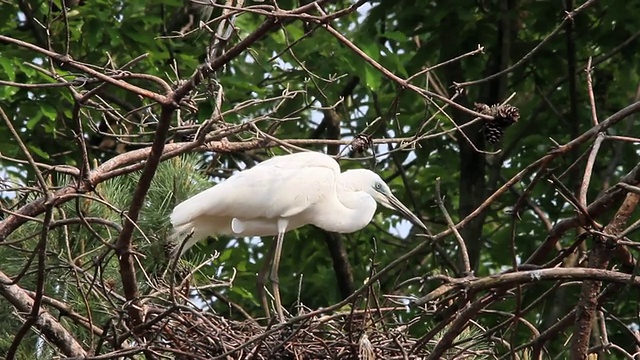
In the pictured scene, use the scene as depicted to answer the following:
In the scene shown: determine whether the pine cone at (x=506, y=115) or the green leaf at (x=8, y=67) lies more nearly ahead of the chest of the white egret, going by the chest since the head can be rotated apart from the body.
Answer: the pine cone

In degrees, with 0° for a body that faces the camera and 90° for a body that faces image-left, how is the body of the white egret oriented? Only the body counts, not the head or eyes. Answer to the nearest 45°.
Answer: approximately 270°

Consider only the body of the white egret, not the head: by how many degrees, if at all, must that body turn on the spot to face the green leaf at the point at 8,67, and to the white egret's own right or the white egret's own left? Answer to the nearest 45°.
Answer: approximately 135° to the white egret's own left
